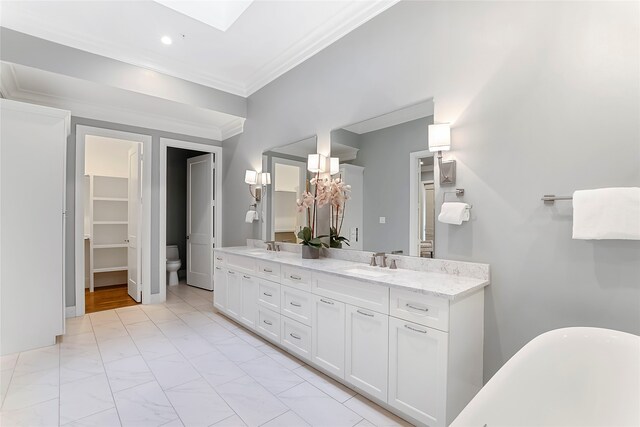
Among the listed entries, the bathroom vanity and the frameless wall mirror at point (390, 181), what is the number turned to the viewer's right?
0

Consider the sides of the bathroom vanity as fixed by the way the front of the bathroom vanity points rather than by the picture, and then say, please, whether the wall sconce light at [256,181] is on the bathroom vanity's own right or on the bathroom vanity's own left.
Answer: on the bathroom vanity's own right

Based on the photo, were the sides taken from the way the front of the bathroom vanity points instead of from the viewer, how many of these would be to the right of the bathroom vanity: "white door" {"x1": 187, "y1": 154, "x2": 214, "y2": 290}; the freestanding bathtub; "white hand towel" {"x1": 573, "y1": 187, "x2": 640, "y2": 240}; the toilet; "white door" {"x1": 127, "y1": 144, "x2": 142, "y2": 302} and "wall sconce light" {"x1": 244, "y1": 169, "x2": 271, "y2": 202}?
4

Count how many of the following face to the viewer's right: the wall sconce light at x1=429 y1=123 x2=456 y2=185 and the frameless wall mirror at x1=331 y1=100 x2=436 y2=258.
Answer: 0

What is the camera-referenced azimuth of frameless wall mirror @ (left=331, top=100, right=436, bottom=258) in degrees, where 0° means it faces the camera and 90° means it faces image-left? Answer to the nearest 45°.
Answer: approximately 45°

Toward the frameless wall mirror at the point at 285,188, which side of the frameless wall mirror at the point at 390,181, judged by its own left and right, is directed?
right

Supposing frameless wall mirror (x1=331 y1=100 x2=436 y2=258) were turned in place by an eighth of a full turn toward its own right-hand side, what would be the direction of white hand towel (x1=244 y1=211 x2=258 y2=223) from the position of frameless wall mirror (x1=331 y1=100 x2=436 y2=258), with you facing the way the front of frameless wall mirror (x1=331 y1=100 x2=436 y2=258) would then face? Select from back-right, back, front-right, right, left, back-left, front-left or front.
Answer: front-right

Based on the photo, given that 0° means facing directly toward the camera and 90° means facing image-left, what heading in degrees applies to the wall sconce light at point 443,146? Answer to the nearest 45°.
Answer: approximately 45°

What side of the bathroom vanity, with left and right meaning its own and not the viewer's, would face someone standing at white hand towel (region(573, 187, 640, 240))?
left

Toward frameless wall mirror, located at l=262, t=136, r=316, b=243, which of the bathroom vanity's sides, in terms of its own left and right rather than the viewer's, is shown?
right
